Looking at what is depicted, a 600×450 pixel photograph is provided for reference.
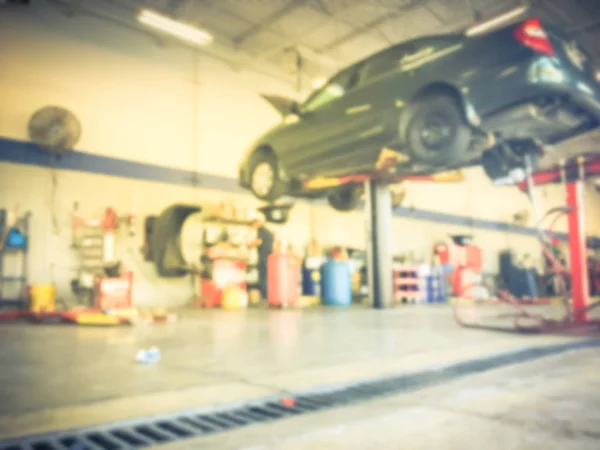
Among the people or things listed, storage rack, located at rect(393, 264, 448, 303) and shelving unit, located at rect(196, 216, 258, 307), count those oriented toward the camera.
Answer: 2

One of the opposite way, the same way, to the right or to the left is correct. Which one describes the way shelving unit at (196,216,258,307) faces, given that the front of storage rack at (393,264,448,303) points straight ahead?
the same way

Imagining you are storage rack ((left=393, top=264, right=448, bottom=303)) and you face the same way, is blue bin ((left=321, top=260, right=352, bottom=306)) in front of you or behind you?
in front

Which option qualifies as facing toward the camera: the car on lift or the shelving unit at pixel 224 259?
the shelving unit

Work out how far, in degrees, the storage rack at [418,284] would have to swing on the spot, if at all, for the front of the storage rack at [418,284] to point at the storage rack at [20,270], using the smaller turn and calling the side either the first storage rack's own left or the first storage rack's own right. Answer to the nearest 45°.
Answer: approximately 45° to the first storage rack's own right

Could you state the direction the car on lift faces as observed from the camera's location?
facing away from the viewer and to the left of the viewer

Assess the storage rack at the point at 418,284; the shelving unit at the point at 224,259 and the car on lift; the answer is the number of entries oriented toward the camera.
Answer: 2

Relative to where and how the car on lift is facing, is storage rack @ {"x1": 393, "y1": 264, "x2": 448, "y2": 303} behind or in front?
in front

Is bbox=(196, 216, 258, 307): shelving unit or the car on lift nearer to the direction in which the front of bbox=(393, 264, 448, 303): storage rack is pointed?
the car on lift

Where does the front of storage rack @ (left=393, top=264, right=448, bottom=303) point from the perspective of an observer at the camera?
facing the viewer
